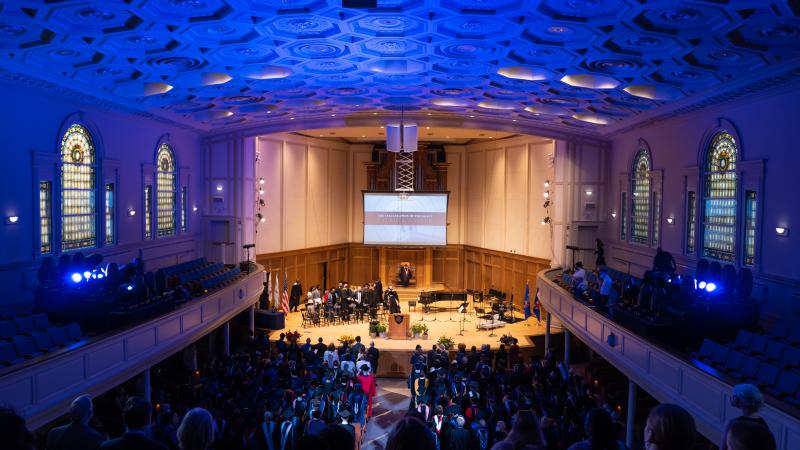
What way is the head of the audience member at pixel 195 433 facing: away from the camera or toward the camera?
away from the camera

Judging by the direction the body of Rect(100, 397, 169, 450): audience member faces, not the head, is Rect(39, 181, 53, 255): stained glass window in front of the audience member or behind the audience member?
in front

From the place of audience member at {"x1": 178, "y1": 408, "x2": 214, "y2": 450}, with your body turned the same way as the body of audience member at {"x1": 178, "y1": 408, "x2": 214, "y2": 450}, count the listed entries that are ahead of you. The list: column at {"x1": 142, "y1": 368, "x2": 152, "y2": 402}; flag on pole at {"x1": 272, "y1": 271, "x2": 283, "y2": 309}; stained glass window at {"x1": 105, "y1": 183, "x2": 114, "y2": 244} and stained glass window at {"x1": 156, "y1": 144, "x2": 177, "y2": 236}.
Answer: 4

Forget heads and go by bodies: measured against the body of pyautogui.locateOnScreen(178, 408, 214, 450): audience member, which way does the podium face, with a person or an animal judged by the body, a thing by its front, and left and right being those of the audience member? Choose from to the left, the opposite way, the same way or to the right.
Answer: the opposite way

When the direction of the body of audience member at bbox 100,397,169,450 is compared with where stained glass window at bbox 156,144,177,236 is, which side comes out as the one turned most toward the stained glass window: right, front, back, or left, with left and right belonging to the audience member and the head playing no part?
front

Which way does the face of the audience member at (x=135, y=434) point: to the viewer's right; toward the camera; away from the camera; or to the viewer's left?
away from the camera

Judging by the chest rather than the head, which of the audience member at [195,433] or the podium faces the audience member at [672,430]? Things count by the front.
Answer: the podium

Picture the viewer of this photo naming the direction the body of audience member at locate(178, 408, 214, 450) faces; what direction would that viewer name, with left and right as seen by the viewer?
facing away from the viewer

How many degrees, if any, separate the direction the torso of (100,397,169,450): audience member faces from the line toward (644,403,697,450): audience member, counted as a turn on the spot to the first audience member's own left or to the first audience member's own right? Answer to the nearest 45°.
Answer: approximately 135° to the first audience member's own right

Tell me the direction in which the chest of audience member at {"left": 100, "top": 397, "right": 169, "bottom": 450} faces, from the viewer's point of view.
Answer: away from the camera

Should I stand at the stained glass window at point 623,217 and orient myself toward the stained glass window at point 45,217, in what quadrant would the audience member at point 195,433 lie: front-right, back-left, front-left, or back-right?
front-left

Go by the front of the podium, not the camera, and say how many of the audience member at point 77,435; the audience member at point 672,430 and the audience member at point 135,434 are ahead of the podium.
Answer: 3

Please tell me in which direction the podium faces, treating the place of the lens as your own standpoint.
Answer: facing the viewer

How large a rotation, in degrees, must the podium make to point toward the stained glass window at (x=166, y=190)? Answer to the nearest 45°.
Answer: approximately 90° to its right

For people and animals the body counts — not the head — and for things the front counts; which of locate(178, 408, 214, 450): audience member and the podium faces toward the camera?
the podium

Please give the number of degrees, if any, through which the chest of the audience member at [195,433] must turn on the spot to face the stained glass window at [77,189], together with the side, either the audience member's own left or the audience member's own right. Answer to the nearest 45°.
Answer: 0° — they already face it

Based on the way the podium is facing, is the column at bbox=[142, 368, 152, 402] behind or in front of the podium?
in front

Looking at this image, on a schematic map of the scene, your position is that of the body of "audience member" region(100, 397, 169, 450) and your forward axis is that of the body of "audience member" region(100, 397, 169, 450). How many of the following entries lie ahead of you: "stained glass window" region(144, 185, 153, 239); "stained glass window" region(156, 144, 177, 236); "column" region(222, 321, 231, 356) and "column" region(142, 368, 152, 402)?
4

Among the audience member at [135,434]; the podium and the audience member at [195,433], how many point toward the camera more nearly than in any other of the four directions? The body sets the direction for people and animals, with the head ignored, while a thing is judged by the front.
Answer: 1

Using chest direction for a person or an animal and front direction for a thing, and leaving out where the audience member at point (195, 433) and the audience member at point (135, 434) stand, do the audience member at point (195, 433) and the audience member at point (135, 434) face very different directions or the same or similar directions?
same or similar directions

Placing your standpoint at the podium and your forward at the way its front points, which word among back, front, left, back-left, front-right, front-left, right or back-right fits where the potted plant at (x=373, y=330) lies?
right
